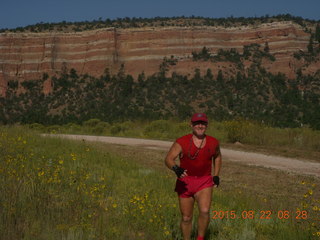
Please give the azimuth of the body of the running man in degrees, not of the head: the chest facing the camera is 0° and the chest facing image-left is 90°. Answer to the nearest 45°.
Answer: approximately 0°
